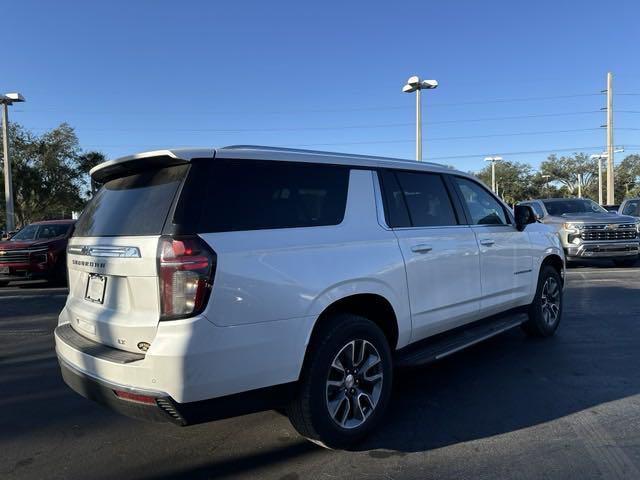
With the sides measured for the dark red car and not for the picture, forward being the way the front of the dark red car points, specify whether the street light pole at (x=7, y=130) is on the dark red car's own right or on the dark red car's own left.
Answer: on the dark red car's own right

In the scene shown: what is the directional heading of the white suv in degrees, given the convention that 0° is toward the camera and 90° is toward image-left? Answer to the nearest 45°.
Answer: approximately 225°

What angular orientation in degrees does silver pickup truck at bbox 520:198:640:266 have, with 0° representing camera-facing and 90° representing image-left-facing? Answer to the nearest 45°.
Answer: approximately 315°

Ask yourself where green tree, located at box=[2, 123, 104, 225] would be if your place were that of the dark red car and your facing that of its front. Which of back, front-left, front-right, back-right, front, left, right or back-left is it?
back-right

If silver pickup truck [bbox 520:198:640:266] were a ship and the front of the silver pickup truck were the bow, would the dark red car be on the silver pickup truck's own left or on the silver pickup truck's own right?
on the silver pickup truck's own right

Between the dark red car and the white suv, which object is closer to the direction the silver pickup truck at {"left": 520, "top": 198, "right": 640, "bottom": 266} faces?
the white suv

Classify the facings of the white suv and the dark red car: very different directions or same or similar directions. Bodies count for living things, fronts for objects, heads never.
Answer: very different directions

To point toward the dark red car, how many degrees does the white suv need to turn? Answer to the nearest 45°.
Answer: approximately 90° to its left

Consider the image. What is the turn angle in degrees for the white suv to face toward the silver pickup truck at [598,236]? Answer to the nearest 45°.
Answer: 0° — it already faces it

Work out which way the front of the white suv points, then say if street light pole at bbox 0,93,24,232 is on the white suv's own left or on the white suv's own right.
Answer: on the white suv's own left

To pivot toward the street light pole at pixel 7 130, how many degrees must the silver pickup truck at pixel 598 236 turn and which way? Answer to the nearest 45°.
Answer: approximately 135° to its right

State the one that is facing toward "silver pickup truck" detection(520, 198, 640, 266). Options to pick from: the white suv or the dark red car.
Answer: the white suv
